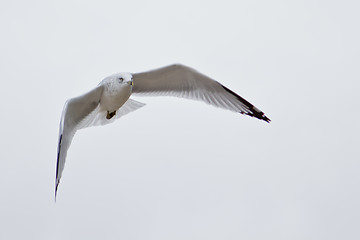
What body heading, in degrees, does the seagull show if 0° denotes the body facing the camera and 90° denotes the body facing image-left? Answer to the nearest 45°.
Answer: approximately 0°
